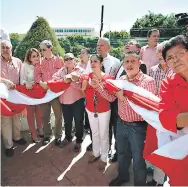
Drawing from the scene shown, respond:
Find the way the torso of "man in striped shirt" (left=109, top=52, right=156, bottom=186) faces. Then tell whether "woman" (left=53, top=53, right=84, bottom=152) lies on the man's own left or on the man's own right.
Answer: on the man's own right

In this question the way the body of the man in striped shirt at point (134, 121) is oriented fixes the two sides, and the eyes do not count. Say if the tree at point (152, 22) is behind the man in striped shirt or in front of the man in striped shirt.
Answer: behind

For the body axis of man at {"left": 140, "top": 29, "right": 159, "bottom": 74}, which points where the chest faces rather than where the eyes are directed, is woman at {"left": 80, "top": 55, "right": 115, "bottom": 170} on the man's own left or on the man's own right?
on the man's own right

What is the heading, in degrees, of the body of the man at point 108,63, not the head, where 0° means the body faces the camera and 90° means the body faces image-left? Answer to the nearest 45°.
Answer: approximately 45°

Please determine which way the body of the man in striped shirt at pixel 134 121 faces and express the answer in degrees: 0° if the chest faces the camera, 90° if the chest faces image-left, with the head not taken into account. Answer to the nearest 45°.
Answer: approximately 45°

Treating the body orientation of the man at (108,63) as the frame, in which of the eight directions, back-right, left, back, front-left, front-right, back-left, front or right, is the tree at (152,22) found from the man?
back-right

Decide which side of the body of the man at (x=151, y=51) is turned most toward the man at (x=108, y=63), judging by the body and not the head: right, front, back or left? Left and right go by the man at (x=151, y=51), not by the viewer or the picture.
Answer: right

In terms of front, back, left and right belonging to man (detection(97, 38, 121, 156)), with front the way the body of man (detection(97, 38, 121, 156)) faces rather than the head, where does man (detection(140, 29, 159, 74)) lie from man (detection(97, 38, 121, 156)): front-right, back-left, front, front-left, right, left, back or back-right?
back

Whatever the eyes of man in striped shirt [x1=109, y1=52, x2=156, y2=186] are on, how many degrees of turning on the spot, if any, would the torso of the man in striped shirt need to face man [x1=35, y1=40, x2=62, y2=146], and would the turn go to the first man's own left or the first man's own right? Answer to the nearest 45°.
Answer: approximately 90° to the first man's own right

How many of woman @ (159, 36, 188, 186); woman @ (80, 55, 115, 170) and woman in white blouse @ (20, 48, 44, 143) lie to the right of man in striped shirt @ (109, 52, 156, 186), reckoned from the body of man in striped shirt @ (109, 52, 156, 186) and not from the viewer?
2

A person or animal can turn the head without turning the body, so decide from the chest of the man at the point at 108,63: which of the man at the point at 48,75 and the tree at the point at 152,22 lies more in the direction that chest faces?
the man
